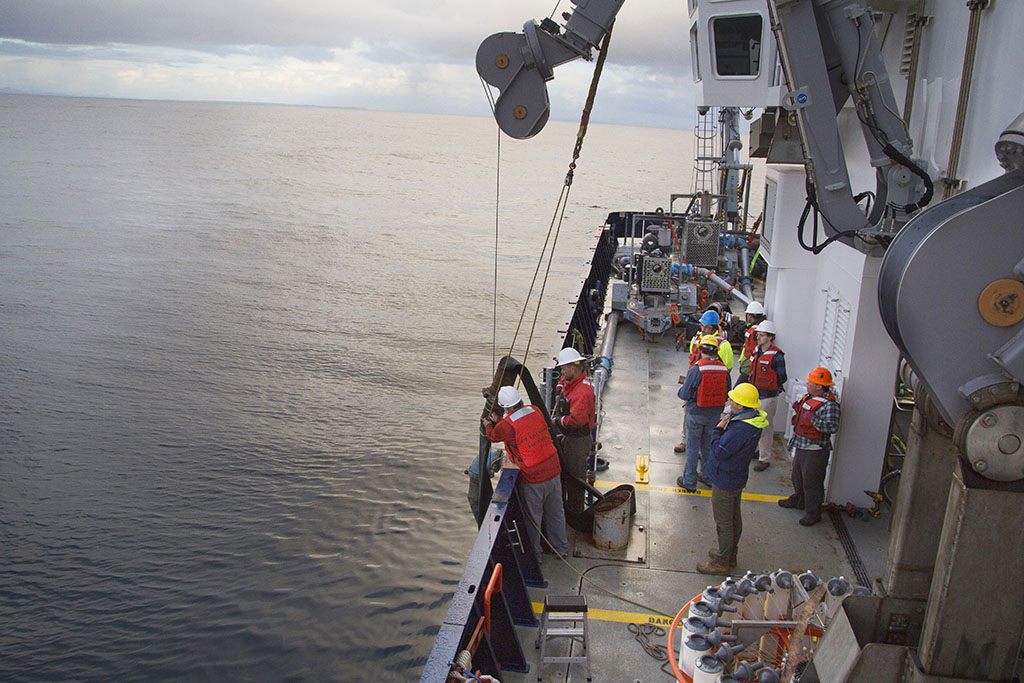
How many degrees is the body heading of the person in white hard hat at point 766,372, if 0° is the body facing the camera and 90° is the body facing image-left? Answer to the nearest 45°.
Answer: approximately 45°

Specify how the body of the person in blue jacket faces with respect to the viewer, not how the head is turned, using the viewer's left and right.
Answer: facing to the left of the viewer

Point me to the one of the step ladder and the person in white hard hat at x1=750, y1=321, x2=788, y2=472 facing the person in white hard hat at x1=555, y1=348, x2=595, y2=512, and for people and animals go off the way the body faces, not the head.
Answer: the person in white hard hat at x1=750, y1=321, x2=788, y2=472

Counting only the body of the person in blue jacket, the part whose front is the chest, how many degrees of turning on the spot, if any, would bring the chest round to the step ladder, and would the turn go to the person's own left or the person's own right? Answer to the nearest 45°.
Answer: approximately 45° to the person's own left

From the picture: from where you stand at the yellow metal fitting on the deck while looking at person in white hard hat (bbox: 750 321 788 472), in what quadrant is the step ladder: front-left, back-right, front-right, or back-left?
back-right

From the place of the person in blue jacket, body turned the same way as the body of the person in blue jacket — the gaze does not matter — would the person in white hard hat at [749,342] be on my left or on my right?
on my right

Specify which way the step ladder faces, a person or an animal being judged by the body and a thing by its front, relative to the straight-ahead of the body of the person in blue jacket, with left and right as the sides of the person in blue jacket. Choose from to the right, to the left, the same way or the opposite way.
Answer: to the left

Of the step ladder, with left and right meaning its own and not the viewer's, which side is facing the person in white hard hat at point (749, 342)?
back

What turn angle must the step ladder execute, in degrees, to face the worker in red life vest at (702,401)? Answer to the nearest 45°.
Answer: approximately 135° to its left

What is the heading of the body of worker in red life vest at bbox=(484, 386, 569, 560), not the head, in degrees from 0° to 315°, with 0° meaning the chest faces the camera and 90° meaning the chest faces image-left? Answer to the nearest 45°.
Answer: approximately 135°

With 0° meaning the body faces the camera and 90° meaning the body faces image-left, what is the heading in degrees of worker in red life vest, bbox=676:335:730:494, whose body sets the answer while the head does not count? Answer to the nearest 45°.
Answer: approximately 135°

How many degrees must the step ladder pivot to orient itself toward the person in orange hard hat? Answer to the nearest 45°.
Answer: approximately 135° to its left

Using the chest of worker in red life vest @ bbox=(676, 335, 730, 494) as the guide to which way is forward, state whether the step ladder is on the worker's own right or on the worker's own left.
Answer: on the worker's own left

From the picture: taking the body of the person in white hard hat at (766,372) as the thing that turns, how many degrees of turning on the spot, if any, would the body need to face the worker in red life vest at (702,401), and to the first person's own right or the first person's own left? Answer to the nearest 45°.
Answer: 0° — they already face them
